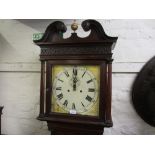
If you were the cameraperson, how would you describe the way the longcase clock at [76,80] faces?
facing the viewer
